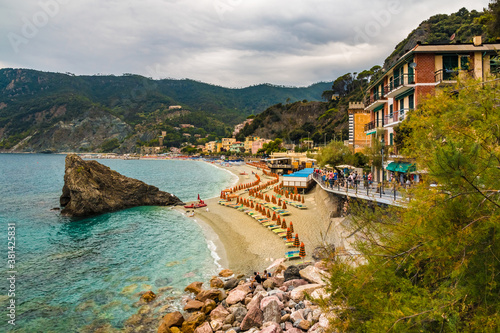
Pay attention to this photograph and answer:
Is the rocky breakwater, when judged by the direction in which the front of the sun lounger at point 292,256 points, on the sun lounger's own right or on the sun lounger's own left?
on the sun lounger's own left

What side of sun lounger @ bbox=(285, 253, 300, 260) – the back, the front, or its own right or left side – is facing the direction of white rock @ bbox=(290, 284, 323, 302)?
left

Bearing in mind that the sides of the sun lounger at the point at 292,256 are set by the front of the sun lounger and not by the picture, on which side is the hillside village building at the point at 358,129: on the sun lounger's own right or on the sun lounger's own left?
on the sun lounger's own right

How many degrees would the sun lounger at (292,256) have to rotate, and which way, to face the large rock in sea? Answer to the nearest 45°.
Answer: approximately 45° to its right

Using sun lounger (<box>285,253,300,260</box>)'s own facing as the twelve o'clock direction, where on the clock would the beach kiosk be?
The beach kiosk is roughly at 3 o'clock from the sun lounger.

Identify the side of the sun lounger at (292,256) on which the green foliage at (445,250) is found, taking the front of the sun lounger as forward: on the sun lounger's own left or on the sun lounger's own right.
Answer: on the sun lounger's own left

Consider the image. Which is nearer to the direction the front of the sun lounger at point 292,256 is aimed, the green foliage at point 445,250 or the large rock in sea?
the large rock in sea

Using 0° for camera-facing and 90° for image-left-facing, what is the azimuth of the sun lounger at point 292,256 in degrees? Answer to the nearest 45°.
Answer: approximately 90°
